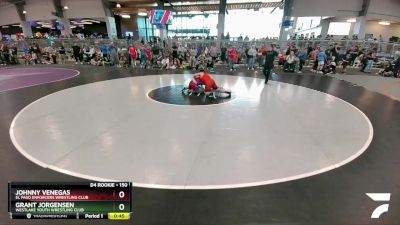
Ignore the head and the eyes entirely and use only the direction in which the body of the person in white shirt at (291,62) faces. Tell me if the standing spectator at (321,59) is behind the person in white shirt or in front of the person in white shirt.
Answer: behind

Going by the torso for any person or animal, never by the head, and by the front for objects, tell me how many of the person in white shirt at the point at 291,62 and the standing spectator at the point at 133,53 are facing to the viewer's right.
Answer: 0

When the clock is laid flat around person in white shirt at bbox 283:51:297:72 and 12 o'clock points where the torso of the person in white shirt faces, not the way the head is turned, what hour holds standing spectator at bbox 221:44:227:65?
The standing spectator is roughly at 2 o'clock from the person in white shirt.

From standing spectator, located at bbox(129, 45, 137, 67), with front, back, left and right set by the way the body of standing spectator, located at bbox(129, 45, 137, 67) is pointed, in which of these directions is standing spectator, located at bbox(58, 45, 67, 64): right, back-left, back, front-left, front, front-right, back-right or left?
back-right

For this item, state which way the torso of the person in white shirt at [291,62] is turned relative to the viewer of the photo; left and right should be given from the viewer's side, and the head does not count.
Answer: facing the viewer and to the left of the viewer

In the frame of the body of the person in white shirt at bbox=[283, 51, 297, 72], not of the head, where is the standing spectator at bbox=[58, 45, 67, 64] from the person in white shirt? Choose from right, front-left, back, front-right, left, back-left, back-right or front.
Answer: front-right

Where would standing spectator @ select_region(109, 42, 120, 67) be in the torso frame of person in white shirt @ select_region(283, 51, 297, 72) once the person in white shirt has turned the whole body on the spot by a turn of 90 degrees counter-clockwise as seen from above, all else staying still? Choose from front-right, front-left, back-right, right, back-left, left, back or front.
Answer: back-right

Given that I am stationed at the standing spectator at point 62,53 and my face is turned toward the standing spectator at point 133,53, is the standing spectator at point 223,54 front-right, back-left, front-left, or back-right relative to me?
front-left

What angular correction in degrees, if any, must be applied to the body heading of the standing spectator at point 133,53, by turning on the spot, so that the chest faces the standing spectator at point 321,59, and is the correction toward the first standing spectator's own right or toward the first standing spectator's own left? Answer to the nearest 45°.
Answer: approximately 45° to the first standing spectator's own left

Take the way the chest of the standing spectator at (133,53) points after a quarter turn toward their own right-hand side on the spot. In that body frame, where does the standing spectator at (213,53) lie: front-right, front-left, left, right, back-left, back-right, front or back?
back

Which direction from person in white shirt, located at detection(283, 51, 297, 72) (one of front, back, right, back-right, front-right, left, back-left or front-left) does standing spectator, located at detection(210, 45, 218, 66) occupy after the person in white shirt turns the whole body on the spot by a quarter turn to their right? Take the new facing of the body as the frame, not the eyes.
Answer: front-left

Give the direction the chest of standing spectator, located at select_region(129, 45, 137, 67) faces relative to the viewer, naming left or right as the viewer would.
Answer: facing the viewer
